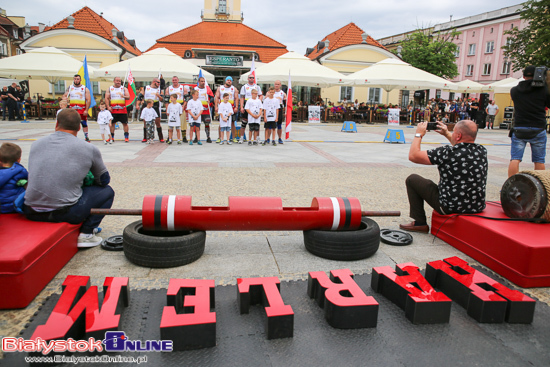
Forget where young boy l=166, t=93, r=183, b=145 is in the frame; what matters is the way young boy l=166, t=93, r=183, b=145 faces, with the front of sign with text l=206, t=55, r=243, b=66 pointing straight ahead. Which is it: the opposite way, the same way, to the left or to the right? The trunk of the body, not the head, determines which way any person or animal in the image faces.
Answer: the same way

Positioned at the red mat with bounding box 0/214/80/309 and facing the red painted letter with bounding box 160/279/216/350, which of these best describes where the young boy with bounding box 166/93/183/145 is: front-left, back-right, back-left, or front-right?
back-left

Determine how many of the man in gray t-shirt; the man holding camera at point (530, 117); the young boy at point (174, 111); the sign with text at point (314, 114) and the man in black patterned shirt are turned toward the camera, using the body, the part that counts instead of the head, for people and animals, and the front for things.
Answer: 2

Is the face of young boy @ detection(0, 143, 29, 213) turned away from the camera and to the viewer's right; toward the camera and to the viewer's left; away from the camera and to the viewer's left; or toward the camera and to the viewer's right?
away from the camera and to the viewer's right

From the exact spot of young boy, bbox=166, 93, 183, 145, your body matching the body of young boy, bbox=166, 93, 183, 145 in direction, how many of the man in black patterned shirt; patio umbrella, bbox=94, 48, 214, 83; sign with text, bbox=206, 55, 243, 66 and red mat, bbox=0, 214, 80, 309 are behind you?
2

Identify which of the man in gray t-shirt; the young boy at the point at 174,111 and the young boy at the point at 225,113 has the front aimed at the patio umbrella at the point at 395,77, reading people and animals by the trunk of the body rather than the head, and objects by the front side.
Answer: the man in gray t-shirt

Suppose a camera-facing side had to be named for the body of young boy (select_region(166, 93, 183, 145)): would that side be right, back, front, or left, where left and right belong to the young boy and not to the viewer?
front

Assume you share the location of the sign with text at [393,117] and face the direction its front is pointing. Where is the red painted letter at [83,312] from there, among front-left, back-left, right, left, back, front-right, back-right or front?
front

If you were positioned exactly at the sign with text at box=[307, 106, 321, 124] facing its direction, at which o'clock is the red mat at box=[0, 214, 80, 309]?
The red mat is roughly at 12 o'clock from the sign with text.

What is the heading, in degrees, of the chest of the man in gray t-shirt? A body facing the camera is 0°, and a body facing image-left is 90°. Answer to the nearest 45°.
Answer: approximately 225°

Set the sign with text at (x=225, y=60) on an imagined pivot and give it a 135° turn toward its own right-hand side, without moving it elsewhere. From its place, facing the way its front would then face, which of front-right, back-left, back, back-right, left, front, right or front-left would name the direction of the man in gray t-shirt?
back-left

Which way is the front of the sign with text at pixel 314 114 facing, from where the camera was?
facing the viewer

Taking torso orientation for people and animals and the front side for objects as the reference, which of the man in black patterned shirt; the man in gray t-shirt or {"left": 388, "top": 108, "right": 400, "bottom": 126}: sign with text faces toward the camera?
the sign with text

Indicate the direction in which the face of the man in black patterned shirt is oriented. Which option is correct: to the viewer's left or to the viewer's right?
to the viewer's left

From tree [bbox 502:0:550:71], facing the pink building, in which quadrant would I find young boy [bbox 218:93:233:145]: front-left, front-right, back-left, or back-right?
back-left

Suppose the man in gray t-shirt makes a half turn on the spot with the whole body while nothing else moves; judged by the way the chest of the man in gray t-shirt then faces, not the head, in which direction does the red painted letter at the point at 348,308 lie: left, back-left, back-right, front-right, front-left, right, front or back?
left

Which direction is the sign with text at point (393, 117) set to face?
toward the camera

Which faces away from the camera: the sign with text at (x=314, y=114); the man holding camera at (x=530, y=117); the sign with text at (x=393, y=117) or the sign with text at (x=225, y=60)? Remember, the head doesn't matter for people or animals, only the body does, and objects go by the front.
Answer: the man holding camera
